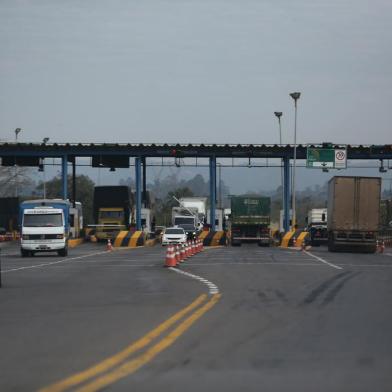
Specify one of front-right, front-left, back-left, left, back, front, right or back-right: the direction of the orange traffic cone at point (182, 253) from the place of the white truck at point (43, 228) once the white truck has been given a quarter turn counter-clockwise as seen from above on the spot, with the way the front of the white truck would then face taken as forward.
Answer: front-right

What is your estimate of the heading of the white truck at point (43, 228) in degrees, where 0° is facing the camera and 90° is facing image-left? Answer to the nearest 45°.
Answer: approximately 0°
